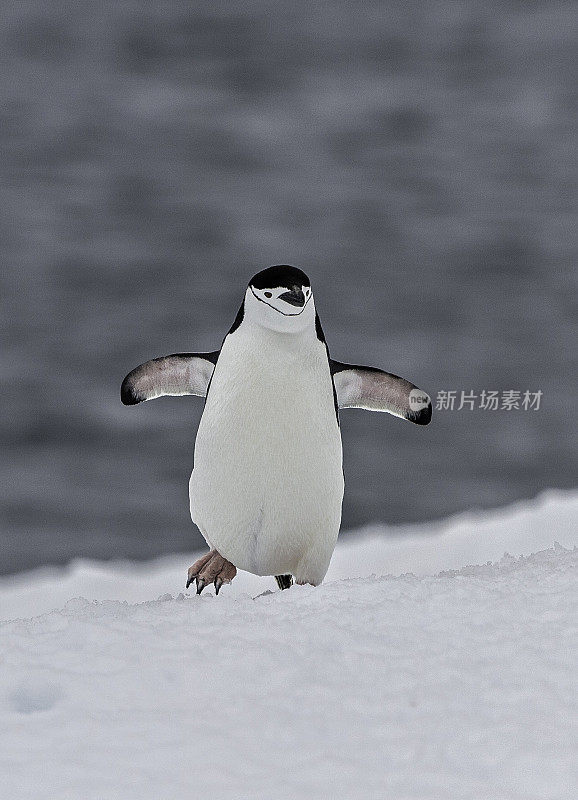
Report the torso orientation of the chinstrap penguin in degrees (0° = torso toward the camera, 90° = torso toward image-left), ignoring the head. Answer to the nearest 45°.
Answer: approximately 0°
